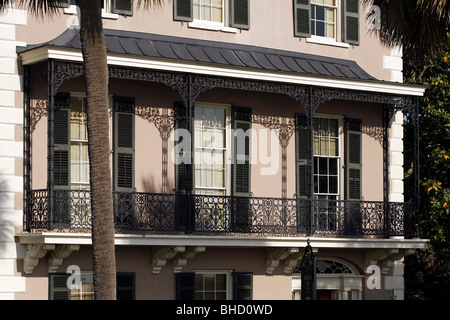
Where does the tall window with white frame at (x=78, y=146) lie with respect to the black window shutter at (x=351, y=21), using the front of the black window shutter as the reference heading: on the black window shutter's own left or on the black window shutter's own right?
on the black window shutter's own right

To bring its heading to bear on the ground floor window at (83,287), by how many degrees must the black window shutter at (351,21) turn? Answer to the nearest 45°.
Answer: approximately 90° to its right

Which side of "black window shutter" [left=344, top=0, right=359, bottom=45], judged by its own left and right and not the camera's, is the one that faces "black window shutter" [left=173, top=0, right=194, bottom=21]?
right

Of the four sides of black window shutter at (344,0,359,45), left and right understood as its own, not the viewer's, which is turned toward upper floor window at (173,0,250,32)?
right

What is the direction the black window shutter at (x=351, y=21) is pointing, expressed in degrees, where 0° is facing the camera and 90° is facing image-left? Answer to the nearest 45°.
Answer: approximately 315°

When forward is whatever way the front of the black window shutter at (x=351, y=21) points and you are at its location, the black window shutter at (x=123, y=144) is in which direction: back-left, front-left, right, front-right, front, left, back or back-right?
right

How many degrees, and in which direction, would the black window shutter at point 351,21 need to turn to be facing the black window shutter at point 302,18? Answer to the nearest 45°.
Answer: approximately 90° to its right
